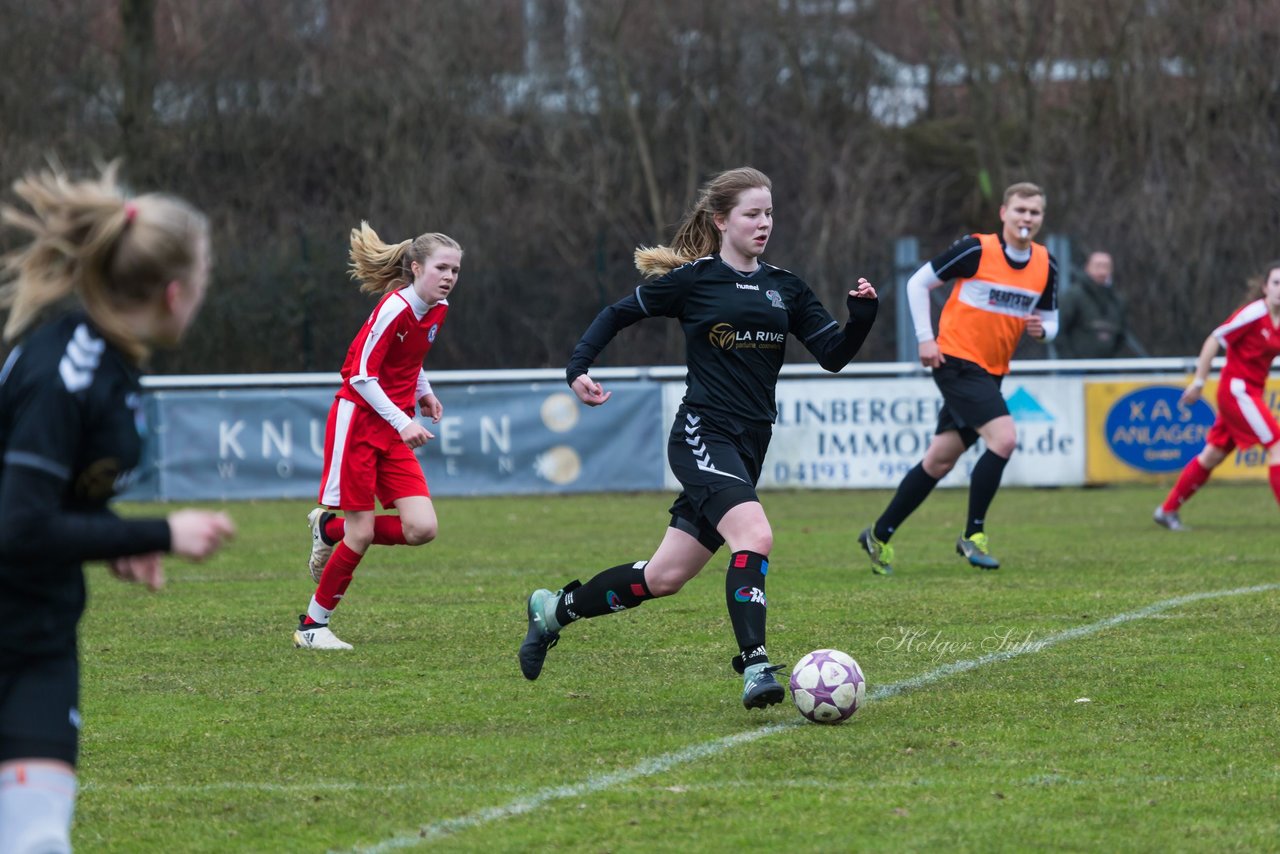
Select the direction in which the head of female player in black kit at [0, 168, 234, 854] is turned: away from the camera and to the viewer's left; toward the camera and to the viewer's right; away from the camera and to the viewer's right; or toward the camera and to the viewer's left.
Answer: away from the camera and to the viewer's right

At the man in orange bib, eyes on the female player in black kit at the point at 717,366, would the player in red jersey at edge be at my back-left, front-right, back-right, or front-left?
back-left

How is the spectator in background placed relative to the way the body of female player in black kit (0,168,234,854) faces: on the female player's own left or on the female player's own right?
on the female player's own left

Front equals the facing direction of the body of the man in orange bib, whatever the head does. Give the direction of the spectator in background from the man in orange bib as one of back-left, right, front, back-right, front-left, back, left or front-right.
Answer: back-left

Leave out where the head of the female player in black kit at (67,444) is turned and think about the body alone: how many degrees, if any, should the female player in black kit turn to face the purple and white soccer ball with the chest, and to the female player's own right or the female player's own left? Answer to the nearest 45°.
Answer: approximately 45° to the female player's own left

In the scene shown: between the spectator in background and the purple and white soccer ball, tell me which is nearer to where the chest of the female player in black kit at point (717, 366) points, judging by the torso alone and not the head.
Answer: the purple and white soccer ball

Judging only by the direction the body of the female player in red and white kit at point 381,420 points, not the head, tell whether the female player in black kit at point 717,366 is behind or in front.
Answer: in front

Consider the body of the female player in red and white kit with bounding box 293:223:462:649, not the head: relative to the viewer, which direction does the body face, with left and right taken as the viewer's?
facing the viewer and to the right of the viewer

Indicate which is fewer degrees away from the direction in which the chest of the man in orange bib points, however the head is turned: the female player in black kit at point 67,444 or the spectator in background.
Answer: the female player in black kit

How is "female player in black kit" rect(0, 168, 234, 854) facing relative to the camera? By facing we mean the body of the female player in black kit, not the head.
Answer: to the viewer's right

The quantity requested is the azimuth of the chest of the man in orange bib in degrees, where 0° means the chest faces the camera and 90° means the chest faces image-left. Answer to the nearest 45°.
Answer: approximately 315°

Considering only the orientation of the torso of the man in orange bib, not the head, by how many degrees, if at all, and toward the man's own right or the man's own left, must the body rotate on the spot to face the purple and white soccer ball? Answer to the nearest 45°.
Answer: approximately 45° to the man's own right
